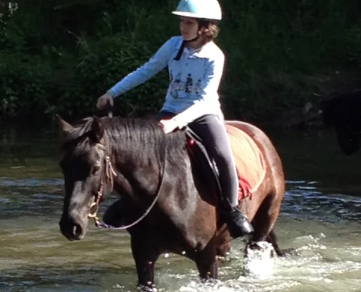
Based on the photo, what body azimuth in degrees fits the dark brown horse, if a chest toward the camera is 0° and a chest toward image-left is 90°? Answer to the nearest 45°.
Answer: approximately 45°

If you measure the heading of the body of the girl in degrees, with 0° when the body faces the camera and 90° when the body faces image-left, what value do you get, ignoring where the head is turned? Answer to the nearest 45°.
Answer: approximately 45°
